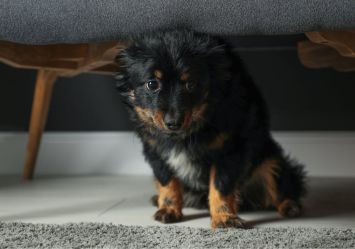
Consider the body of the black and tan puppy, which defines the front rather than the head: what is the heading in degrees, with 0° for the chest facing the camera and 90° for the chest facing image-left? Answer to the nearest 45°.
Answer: approximately 45°

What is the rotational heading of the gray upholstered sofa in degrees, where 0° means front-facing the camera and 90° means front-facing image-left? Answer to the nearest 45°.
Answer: approximately 0°
